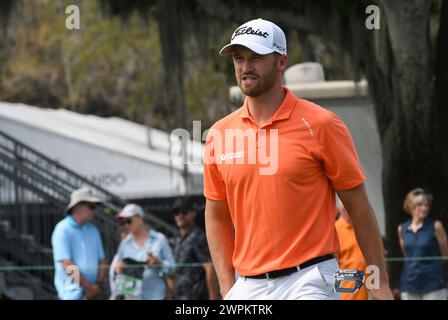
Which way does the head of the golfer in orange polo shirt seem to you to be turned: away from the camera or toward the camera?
toward the camera

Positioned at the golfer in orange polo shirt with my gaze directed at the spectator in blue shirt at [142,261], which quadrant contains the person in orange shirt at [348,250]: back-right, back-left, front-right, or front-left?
front-right

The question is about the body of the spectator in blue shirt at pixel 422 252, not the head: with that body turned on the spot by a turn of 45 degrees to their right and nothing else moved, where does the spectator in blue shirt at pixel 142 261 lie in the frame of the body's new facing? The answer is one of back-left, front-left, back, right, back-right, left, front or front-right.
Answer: front-right

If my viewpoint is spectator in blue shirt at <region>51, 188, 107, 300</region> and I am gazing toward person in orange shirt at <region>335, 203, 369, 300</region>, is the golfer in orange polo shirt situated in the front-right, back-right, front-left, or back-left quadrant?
front-right

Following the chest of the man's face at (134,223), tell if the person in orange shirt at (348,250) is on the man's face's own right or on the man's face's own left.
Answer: on the man's face's own left

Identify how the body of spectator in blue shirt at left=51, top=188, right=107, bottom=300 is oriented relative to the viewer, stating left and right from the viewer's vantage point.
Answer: facing the viewer and to the right of the viewer

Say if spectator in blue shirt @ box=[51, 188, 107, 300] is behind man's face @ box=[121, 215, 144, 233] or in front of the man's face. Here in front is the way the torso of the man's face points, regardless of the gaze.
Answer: in front

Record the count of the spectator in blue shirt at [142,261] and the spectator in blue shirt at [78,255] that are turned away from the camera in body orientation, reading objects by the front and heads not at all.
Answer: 0

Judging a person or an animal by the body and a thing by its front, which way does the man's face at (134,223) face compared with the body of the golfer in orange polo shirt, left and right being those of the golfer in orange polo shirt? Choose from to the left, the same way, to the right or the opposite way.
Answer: the same way

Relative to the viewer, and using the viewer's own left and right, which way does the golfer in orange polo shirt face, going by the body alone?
facing the viewer and to the left of the viewer

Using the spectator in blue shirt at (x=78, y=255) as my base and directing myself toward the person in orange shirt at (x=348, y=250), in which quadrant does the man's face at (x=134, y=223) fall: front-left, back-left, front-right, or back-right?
front-left

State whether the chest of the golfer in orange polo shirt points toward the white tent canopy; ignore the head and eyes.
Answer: no
